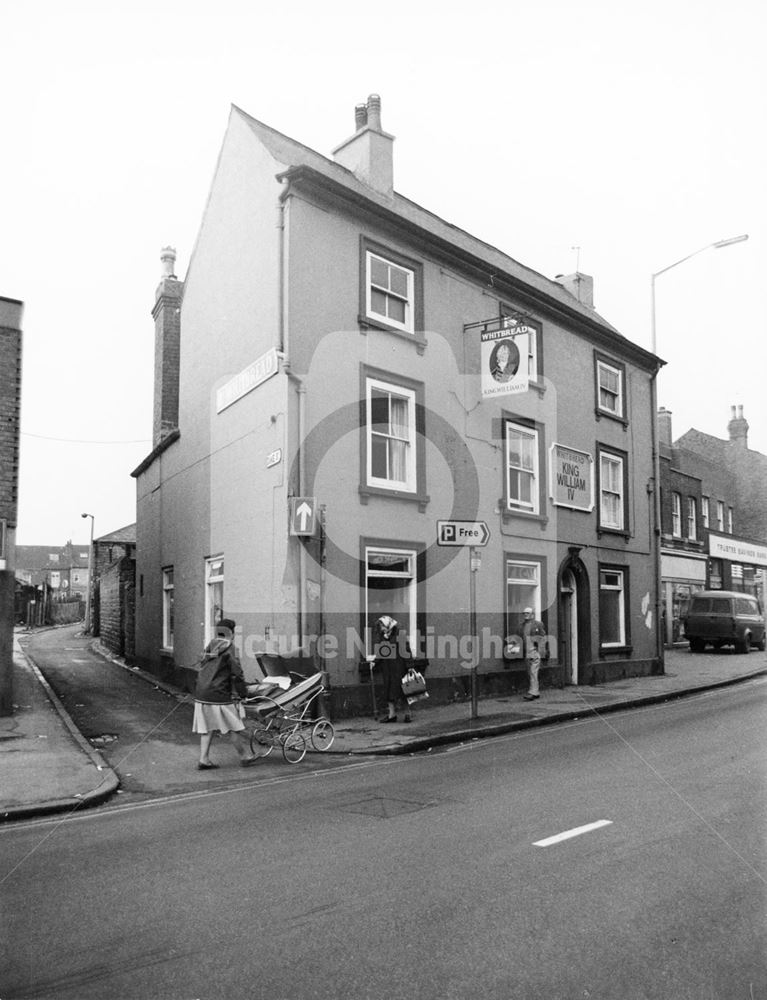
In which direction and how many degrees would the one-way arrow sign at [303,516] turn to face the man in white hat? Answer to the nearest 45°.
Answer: approximately 135° to its left

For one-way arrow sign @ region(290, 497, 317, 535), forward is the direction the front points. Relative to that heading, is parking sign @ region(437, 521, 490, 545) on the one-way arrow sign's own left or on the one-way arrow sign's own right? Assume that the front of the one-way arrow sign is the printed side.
on the one-way arrow sign's own left

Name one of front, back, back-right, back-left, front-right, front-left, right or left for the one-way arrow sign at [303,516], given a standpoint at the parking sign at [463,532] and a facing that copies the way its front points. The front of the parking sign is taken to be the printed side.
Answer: right

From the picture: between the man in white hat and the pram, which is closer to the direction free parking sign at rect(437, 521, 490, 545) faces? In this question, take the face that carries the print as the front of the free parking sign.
the pram

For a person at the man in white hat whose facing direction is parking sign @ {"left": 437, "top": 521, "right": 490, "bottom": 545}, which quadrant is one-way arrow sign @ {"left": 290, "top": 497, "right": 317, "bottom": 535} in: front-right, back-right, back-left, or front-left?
front-right

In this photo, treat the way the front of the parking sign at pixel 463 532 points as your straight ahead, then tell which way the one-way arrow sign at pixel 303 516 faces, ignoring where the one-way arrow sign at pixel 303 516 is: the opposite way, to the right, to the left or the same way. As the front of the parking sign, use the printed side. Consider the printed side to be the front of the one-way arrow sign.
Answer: the same way

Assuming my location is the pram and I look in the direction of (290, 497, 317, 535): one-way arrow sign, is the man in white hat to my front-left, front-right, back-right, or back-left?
front-right

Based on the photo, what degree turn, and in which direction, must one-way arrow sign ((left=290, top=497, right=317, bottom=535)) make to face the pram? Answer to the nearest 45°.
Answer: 0° — it already faces it

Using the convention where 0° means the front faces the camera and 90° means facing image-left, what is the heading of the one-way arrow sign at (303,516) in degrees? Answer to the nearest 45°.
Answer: approximately 0°

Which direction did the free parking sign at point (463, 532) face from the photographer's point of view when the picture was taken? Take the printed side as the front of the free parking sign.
facing the viewer

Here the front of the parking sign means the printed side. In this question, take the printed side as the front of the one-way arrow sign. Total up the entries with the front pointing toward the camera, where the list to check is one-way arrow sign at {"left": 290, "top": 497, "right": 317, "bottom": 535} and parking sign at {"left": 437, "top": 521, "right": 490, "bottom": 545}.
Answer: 2
